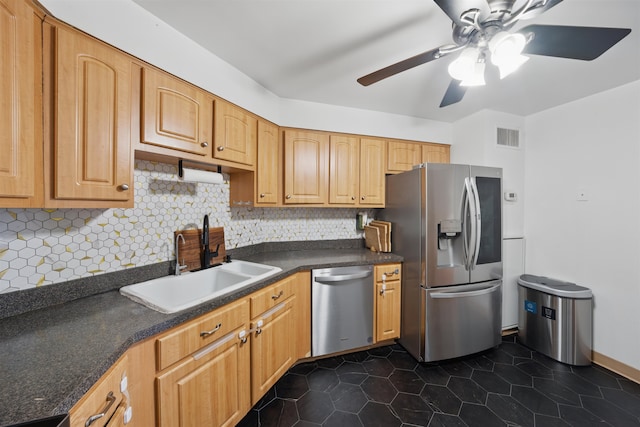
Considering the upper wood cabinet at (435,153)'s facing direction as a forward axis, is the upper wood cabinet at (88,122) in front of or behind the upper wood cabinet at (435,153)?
in front

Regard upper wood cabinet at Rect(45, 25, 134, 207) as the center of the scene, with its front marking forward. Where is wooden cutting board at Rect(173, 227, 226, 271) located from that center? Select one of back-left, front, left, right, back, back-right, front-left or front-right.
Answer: left

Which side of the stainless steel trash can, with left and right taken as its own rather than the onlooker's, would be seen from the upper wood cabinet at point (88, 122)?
front

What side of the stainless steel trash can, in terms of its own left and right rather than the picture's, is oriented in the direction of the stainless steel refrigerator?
front

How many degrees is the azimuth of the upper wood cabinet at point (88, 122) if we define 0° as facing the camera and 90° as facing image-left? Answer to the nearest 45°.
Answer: approximately 315°

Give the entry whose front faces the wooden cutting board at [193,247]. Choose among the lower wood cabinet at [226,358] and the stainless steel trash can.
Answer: the stainless steel trash can

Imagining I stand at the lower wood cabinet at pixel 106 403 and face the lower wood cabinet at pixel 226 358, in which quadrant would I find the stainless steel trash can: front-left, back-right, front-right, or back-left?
front-right

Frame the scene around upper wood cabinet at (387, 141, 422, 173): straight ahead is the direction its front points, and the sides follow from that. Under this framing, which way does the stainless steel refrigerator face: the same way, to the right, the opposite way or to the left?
the same way

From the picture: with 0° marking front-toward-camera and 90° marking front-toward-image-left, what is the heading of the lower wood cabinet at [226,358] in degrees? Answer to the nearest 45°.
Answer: approximately 315°

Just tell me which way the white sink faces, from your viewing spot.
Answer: facing the viewer and to the right of the viewer

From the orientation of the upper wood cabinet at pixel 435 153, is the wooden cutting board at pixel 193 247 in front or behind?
in front

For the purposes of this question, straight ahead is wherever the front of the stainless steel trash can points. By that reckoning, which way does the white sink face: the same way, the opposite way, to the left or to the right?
the opposite way

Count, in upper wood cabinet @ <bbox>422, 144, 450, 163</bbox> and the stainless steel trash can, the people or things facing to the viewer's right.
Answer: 0

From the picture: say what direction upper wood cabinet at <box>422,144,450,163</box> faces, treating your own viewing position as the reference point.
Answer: facing the viewer

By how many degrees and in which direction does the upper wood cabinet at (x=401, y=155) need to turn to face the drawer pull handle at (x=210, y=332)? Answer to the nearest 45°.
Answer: approximately 90° to its right
